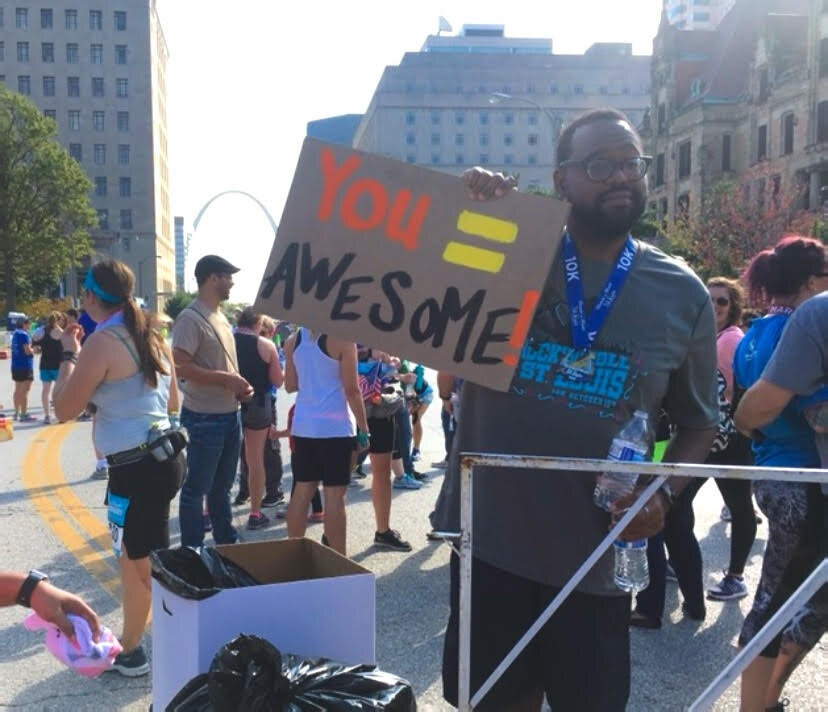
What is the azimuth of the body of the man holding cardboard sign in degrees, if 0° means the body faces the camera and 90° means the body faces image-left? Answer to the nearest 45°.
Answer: approximately 0°

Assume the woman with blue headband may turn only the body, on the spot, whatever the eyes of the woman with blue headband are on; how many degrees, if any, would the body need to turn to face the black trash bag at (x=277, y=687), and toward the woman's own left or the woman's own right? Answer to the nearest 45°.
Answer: approximately 135° to the woman's own left

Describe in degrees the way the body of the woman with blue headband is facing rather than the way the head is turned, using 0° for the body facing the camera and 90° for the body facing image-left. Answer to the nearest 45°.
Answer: approximately 135°

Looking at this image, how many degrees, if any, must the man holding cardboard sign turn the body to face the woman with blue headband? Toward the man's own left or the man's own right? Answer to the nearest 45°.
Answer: approximately 135° to the man's own right

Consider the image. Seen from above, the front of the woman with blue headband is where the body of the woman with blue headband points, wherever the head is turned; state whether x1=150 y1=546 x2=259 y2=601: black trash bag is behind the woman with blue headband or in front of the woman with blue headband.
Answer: behind

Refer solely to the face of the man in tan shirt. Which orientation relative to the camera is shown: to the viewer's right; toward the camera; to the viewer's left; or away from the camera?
to the viewer's right

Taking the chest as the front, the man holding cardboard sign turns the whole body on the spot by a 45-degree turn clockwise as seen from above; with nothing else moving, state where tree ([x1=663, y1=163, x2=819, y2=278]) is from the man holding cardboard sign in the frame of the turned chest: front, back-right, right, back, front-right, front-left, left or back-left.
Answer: back-right

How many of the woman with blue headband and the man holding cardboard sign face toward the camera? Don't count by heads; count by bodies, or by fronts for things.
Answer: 1
